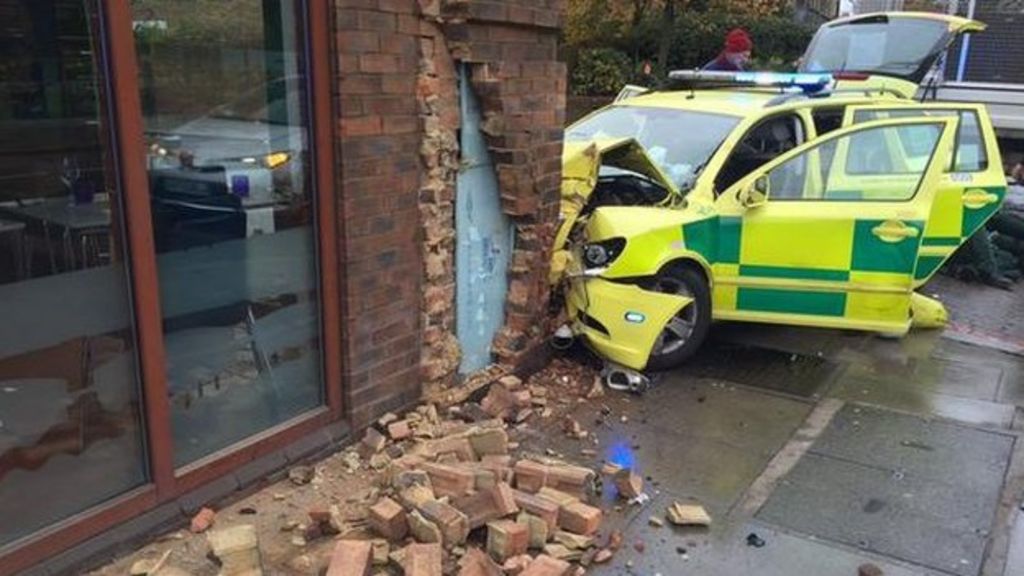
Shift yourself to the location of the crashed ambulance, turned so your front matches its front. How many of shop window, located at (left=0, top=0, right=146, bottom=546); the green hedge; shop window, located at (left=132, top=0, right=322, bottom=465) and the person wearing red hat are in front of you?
2

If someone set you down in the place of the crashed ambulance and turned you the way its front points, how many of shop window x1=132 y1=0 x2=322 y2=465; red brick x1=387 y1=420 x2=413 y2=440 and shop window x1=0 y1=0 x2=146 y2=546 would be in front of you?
3

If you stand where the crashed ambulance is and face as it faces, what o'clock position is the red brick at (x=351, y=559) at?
The red brick is roughly at 11 o'clock from the crashed ambulance.

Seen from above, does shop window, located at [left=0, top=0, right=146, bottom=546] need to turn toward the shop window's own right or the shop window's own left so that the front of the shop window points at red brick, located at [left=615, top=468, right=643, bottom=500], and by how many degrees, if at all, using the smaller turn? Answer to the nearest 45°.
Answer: approximately 45° to the shop window's own left

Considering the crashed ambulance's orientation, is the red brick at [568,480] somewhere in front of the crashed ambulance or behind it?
in front

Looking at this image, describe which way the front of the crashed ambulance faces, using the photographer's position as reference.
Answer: facing the viewer and to the left of the viewer

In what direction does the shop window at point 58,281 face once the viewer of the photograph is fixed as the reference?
facing the viewer and to the right of the viewer

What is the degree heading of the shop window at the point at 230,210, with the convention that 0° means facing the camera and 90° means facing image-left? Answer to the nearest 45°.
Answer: approximately 315°

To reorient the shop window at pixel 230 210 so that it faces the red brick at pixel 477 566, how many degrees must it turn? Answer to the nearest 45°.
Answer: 0° — it already faces it

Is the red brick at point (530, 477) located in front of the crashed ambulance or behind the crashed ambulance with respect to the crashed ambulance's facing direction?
in front

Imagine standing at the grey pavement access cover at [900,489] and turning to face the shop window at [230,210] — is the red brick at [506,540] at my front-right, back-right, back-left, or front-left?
front-left

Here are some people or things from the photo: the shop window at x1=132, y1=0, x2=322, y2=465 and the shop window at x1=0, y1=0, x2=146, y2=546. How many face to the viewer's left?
0

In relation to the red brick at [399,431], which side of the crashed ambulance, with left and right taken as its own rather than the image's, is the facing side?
front

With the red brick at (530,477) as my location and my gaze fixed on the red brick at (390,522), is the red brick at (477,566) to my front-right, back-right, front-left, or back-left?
front-left

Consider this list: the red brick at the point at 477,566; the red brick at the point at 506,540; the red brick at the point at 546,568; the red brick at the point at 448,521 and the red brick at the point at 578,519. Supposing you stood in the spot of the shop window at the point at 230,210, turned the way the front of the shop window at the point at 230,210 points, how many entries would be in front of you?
5
